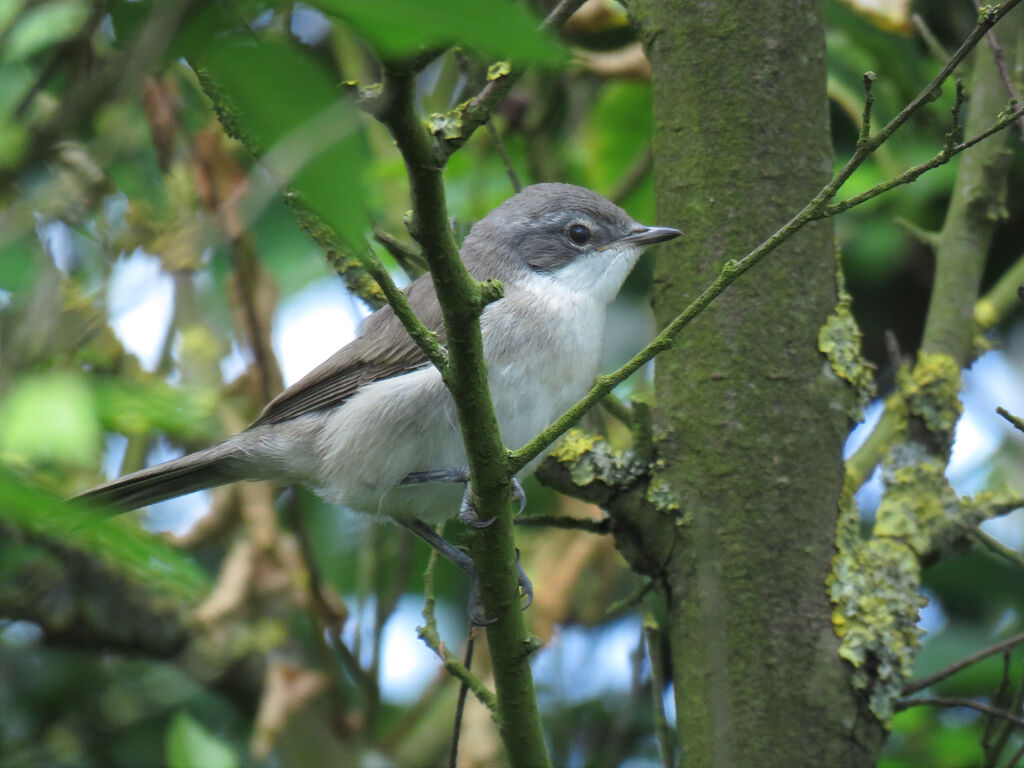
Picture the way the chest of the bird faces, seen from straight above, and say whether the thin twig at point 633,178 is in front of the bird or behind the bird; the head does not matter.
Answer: in front

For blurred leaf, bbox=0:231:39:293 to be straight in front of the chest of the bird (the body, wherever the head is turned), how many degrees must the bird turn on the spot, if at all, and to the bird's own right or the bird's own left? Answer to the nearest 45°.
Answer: approximately 135° to the bird's own right

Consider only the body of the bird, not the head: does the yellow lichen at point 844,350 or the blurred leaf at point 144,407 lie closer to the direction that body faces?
the yellow lichen

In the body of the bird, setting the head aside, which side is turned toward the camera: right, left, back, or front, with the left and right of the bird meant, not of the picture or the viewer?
right

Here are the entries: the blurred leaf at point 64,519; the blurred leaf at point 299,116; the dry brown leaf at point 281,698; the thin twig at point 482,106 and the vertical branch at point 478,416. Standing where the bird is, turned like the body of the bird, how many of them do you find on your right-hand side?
4

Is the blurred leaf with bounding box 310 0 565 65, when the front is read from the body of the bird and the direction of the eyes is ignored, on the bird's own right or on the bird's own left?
on the bird's own right

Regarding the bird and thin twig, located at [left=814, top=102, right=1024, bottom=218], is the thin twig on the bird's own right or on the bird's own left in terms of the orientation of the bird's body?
on the bird's own left
